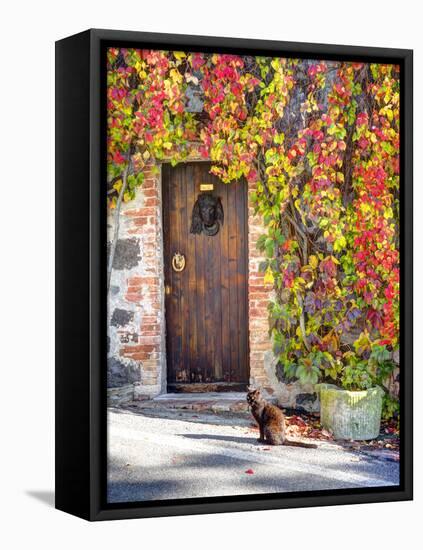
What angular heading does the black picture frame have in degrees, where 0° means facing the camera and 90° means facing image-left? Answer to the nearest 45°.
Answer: approximately 315°
